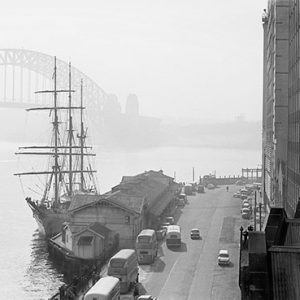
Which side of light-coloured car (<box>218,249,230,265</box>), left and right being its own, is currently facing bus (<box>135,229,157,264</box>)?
right

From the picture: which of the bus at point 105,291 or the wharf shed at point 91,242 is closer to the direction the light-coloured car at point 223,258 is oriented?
the bus

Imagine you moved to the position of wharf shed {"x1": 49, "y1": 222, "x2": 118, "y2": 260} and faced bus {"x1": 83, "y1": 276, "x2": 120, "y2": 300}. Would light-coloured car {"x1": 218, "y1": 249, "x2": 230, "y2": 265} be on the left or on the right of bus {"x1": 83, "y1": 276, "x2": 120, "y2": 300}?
left

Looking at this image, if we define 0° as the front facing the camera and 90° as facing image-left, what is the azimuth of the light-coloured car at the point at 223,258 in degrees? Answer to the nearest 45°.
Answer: approximately 0°

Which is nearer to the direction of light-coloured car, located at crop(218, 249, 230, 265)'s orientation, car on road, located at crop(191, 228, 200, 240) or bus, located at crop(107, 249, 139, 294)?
the bus

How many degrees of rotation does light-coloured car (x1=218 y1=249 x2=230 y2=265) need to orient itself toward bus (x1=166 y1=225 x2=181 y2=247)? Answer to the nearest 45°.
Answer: approximately 135° to its right

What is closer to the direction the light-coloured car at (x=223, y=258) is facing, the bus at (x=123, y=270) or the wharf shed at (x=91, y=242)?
the bus

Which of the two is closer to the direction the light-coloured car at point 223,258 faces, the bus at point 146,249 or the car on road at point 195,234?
the bus
